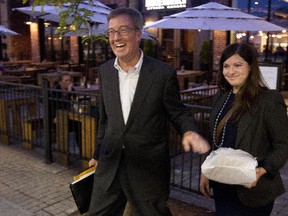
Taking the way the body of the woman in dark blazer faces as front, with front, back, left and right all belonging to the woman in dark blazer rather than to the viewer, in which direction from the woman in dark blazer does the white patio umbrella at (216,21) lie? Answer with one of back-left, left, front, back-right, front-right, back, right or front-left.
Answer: back-right

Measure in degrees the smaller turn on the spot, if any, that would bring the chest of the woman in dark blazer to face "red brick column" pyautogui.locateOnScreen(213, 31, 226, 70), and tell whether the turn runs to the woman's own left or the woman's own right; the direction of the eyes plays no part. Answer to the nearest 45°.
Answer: approximately 135° to the woman's own right

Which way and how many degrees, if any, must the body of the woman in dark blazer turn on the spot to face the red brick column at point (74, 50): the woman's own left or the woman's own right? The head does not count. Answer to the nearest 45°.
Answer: approximately 90° to the woman's own right

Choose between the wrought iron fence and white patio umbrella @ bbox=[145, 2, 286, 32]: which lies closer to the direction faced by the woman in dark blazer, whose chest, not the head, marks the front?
the wrought iron fence

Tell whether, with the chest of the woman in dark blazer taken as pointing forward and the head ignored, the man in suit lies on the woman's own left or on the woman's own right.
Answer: on the woman's own right

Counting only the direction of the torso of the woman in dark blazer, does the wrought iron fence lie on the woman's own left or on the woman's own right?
on the woman's own right

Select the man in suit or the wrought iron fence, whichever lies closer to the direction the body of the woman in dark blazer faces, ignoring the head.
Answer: the man in suit

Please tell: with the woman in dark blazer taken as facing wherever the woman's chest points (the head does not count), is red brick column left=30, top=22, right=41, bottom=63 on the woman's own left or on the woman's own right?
on the woman's own right

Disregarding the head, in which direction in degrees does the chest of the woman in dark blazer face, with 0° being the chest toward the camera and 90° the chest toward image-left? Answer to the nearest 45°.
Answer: approximately 45°
